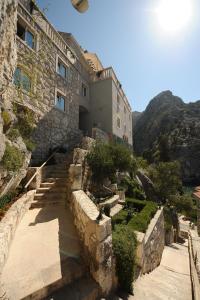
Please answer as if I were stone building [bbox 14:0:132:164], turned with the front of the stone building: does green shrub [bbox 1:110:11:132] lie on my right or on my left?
on my right

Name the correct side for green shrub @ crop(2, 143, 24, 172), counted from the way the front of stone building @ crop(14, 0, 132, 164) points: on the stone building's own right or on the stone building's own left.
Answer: on the stone building's own right

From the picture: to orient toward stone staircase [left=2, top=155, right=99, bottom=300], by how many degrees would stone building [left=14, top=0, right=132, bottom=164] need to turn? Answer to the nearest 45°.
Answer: approximately 45° to its right

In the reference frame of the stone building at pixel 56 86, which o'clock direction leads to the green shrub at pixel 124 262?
The green shrub is roughly at 1 o'clock from the stone building.

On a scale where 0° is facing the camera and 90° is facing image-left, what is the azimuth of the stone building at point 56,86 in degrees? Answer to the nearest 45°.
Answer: approximately 315°

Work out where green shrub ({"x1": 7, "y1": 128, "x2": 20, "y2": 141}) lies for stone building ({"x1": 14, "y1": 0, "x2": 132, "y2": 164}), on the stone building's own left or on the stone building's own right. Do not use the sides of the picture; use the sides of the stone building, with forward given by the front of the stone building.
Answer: on the stone building's own right

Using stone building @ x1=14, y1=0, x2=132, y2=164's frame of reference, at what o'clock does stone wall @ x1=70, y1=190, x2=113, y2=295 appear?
The stone wall is roughly at 1 o'clock from the stone building.

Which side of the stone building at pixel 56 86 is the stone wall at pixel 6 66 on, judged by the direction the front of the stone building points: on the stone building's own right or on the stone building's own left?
on the stone building's own right
